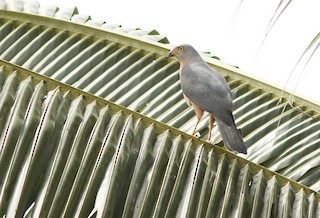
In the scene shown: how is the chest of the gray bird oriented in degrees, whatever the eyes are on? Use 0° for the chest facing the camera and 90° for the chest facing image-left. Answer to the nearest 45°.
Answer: approximately 90°
